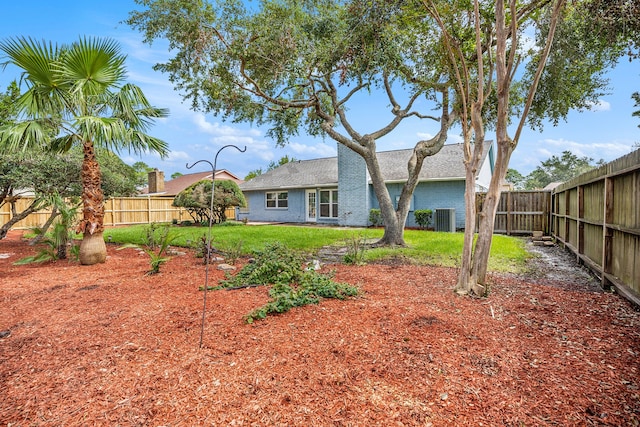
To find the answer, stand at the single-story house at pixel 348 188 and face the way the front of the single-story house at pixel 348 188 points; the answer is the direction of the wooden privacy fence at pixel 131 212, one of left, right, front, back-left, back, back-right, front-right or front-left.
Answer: left

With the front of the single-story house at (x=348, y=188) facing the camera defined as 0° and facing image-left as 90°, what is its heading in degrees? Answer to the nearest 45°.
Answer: approximately 180°

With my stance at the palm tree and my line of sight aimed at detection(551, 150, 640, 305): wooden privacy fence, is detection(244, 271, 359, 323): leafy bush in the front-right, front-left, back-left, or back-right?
front-right

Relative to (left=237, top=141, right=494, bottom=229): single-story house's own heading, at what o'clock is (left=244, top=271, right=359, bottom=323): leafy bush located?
The leafy bush is roughly at 6 o'clock from the single-story house.
